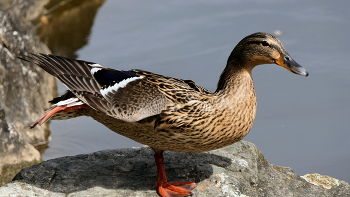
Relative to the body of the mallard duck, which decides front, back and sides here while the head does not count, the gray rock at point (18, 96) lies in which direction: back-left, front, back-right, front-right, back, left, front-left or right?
back-left

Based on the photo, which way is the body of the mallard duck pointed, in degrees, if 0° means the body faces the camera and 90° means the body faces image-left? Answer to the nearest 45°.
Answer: approximately 270°
